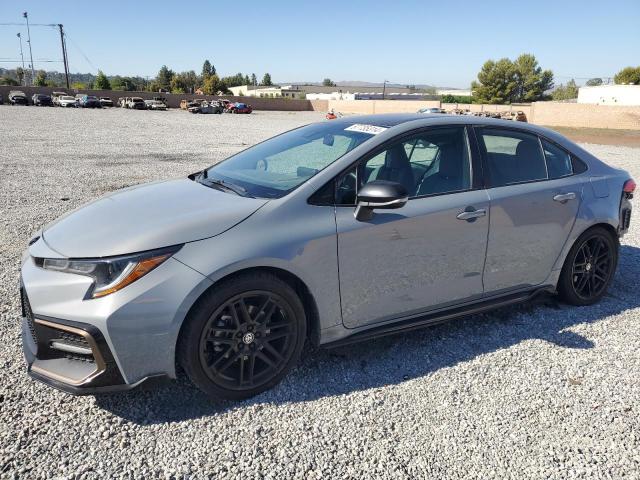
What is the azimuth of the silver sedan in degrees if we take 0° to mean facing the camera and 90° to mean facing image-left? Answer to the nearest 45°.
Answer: approximately 45°
